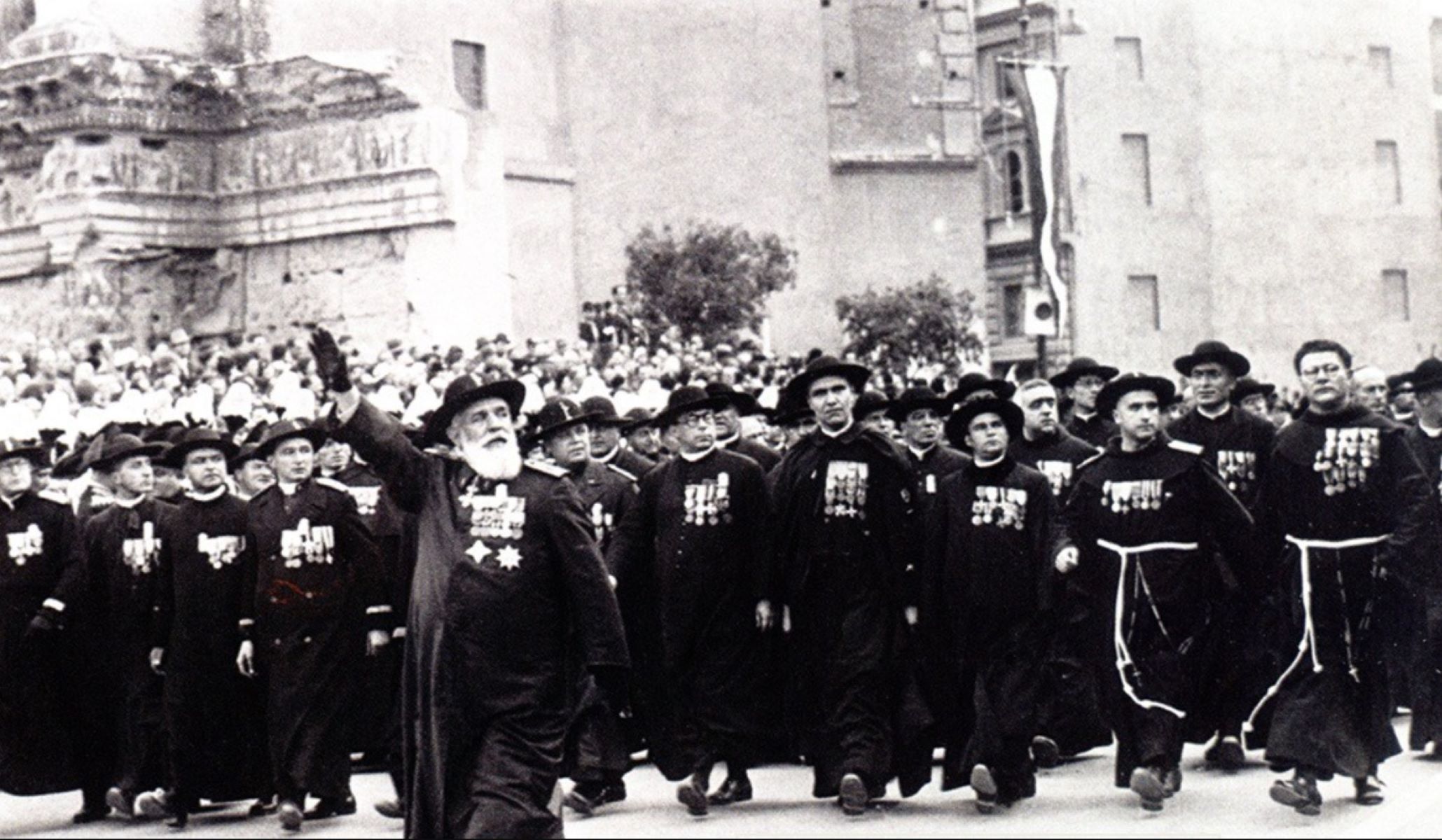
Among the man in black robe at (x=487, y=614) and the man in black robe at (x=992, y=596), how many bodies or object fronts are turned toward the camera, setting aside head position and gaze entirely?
2

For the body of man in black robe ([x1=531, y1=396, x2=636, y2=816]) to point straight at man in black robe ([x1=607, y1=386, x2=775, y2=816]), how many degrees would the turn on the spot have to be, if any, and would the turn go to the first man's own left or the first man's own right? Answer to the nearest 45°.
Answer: approximately 45° to the first man's own left

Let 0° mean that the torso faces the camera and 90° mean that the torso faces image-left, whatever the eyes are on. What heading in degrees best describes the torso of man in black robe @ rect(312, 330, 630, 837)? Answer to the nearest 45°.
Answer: approximately 0°

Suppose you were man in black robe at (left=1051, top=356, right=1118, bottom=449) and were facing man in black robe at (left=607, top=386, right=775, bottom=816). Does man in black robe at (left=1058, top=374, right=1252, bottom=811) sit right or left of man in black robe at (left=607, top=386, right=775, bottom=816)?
left

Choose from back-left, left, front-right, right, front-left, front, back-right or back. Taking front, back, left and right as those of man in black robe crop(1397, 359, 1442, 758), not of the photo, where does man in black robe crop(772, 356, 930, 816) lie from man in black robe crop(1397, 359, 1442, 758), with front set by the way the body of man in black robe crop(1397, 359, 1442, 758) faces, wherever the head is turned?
front-right

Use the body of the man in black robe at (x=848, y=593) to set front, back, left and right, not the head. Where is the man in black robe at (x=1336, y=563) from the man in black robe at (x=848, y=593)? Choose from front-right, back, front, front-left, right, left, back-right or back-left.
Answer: left

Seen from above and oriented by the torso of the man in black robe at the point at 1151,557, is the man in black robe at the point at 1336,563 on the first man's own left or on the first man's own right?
on the first man's own left

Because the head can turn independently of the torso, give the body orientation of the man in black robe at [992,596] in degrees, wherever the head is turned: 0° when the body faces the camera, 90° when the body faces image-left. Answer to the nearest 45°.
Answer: approximately 0°

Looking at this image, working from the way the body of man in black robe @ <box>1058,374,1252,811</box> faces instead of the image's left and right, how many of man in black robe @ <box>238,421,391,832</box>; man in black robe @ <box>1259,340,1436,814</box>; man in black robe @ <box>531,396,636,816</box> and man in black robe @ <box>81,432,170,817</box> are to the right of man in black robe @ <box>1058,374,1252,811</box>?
3
